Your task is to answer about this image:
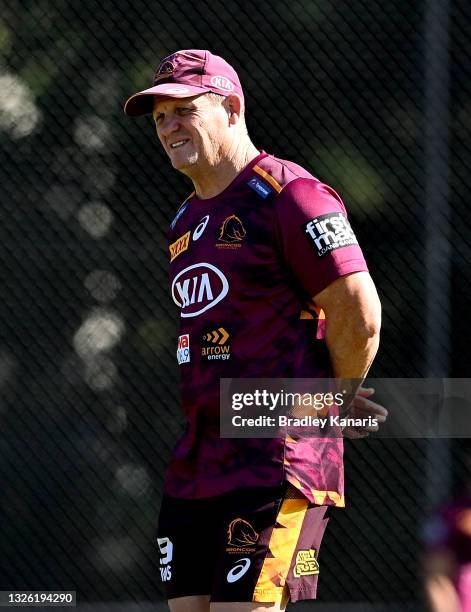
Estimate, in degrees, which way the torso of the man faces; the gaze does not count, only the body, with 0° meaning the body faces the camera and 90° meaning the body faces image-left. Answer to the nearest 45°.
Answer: approximately 45°
